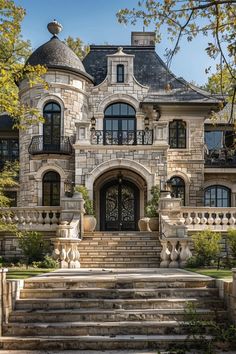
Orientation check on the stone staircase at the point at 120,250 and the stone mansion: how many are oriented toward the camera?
2

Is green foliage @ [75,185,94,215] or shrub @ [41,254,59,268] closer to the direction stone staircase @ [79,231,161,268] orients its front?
the shrub

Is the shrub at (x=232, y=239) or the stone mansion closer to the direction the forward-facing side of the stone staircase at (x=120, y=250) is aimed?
the shrub

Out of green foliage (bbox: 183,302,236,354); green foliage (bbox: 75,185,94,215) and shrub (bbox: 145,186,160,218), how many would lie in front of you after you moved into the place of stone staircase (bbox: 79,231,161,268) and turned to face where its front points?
1

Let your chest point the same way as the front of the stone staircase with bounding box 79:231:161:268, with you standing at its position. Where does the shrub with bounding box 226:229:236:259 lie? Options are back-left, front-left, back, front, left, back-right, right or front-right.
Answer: left

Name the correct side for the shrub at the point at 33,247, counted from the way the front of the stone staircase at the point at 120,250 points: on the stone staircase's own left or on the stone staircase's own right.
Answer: on the stone staircase's own right

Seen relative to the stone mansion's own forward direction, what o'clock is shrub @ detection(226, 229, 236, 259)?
The shrub is roughly at 11 o'clock from the stone mansion.

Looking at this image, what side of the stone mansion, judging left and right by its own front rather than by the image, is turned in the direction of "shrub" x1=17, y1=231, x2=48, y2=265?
front

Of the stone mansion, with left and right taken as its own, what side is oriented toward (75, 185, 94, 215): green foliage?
front

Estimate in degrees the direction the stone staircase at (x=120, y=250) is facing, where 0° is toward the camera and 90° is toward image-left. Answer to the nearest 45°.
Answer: approximately 0°
